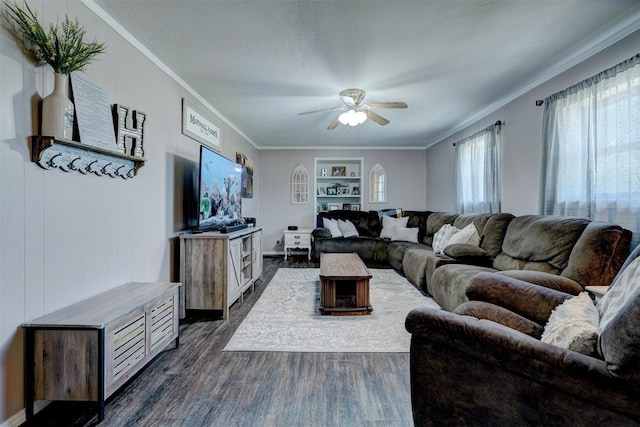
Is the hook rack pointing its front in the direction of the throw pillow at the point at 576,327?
yes

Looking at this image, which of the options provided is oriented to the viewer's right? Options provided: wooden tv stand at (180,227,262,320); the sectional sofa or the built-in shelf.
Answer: the wooden tv stand

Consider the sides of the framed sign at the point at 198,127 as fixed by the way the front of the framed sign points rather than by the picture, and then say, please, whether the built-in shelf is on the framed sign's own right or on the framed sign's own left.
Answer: on the framed sign's own left

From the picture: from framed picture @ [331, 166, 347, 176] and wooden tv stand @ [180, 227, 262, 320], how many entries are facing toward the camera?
1

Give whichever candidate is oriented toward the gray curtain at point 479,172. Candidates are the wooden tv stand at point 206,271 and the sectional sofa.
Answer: the wooden tv stand

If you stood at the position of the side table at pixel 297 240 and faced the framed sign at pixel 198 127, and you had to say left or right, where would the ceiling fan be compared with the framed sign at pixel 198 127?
left

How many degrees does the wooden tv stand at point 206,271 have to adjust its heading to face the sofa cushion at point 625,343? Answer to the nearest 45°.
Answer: approximately 45° to its right

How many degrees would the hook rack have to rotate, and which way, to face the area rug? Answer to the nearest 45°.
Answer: approximately 45° to its left

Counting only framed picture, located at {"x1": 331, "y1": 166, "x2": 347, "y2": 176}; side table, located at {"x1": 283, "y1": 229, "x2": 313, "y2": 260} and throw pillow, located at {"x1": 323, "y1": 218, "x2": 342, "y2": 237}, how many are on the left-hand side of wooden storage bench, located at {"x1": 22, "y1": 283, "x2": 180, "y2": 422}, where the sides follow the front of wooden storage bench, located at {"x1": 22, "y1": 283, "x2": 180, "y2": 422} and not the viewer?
3
